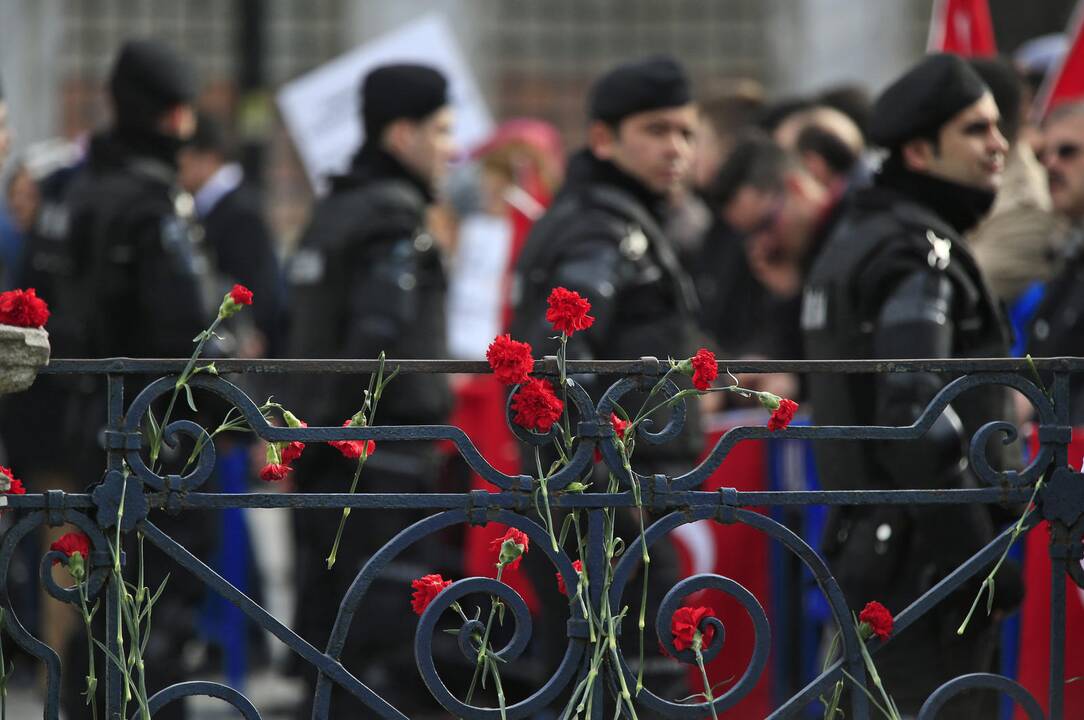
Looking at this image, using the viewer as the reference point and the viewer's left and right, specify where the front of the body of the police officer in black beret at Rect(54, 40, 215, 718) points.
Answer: facing away from the viewer and to the right of the viewer

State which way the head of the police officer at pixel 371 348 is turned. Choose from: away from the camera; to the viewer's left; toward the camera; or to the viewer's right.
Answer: to the viewer's right

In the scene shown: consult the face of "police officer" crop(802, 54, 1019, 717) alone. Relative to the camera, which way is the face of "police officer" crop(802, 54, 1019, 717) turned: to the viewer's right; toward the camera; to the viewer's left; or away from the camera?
to the viewer's right

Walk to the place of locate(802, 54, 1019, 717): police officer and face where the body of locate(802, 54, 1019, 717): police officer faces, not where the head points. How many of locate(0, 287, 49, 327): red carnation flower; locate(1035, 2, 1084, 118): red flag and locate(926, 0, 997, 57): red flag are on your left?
2

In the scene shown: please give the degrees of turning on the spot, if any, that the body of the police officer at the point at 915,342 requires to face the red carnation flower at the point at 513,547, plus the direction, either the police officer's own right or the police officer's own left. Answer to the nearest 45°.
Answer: approximately 135° to the police officer's own right

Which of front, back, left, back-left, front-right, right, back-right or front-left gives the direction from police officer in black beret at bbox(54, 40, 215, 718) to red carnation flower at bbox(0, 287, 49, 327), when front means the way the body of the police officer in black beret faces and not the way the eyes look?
back-right

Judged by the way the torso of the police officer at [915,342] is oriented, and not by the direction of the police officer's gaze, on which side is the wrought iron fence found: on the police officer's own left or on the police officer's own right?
on the police officer's own right

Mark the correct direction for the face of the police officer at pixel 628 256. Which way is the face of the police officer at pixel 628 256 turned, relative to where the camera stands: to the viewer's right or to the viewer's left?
to the viewer's right

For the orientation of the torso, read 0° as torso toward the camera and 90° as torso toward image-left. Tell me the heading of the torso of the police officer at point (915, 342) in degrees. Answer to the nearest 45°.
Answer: approximately 270°

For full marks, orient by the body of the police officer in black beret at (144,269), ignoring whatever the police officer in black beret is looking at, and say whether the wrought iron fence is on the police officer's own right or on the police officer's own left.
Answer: on the police officer's own right

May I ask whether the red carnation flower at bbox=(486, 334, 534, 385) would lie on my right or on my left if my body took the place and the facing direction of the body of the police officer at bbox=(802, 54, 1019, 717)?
on my right
